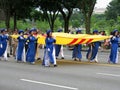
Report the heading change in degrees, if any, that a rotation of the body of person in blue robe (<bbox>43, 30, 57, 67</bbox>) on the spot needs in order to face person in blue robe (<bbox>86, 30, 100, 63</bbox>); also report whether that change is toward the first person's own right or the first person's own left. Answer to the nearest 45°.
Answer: approximately 90° to the first person's own left
